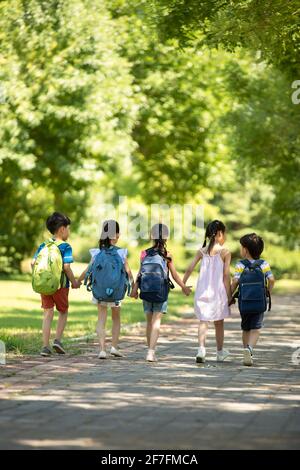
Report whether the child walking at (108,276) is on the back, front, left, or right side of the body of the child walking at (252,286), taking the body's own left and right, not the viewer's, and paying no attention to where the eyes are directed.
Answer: left

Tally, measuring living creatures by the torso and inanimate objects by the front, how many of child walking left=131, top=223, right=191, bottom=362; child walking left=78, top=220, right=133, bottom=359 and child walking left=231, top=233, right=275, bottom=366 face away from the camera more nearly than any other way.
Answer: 3

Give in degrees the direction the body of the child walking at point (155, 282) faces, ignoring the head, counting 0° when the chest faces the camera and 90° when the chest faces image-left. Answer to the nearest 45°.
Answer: approximately 180°

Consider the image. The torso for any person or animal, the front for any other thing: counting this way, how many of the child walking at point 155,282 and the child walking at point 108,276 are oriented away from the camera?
2

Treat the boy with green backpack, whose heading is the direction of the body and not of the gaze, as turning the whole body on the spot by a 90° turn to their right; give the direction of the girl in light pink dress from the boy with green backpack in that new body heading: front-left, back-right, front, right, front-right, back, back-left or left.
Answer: front-left

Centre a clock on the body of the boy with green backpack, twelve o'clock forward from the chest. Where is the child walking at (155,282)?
The child walking is roughly at 2 o'clock from the boy with green backpack.

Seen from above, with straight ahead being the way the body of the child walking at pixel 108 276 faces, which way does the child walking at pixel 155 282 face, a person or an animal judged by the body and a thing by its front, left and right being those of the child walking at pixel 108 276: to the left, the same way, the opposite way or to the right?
the same way

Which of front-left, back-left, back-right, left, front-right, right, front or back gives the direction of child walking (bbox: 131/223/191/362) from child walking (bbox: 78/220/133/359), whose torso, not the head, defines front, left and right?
right

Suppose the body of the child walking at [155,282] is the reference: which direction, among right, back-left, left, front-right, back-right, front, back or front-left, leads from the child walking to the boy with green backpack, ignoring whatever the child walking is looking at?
left

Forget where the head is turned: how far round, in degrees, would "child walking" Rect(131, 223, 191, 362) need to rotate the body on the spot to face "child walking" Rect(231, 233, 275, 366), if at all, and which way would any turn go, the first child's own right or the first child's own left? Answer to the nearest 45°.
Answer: approximately 90° to the first child's own right

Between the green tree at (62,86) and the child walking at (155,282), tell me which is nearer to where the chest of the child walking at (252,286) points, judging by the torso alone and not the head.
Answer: the green tree

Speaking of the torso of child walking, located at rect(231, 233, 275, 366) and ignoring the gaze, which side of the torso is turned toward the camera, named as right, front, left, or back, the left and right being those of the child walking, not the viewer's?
back

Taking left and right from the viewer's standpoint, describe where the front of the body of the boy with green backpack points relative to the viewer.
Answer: facing away from the viewer and to the right of the viewer

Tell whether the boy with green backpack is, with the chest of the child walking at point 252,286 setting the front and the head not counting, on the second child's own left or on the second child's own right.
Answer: on the second child's own left

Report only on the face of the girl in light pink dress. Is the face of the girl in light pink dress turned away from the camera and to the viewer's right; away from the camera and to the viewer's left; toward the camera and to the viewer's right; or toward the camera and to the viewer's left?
away from the camera and to the viewer's right

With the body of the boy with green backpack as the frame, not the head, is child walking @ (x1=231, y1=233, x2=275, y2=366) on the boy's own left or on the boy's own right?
on the boy's own right

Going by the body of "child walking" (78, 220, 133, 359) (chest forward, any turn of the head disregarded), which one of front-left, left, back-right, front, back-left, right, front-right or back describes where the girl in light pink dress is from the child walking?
right

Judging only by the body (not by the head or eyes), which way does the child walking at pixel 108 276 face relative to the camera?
away from the camera

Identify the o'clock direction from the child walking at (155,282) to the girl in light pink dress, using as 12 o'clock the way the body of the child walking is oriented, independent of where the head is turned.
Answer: The girl in light pink dress is roughly at 3 o'clock from the child walking.

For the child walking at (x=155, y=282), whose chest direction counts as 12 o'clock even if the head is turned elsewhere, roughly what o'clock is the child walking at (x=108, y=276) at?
the child walking at (x=108, y=276) is roughly at 9 o'clock from the child walking at (x=155, y=282).
